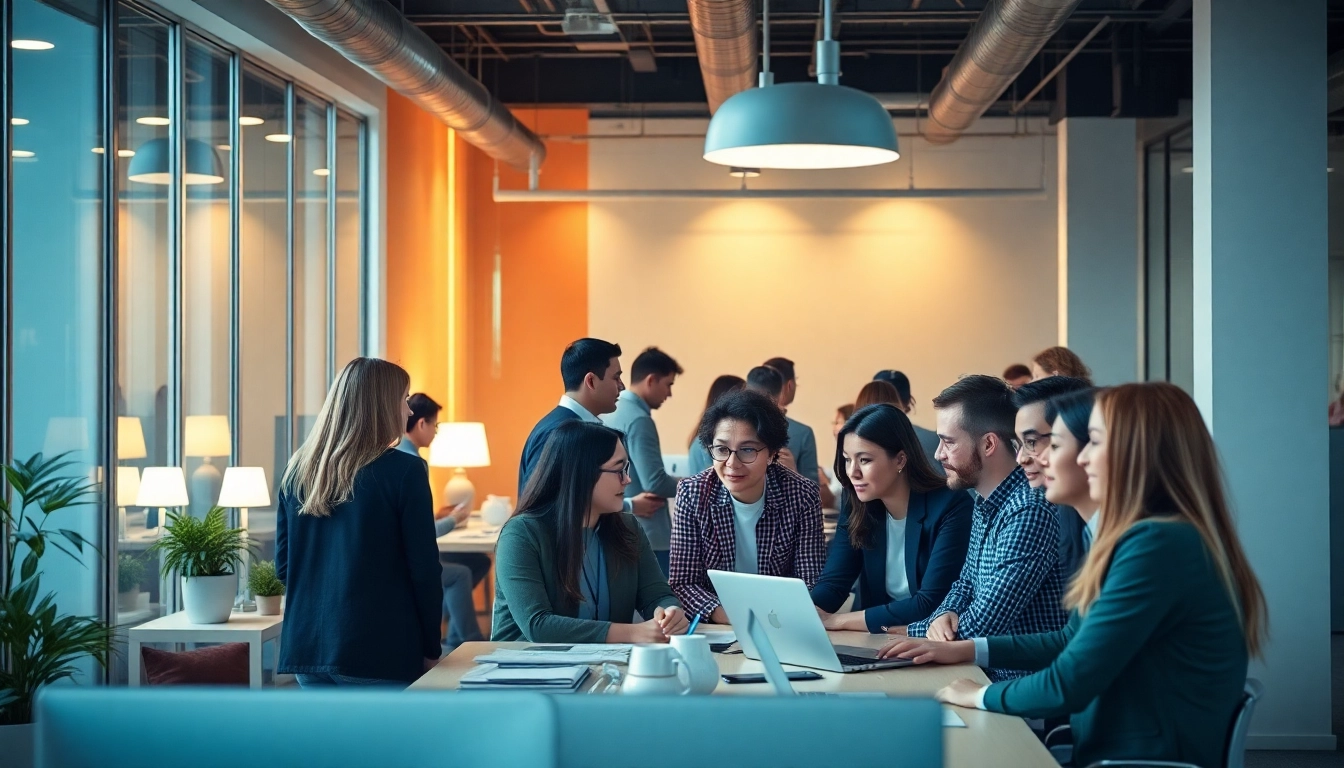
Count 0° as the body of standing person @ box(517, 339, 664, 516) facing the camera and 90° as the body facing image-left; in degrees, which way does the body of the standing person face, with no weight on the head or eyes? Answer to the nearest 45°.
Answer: approximately 270°

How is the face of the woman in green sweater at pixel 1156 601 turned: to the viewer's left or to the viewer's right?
to the viewer's left

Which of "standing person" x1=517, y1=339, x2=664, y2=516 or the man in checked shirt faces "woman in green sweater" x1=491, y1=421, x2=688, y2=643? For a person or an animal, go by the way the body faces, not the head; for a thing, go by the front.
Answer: the man in checked shirt

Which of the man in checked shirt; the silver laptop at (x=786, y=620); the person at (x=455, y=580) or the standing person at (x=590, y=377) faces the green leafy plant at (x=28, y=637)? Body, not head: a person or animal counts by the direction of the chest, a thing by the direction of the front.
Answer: the man in checked shirt

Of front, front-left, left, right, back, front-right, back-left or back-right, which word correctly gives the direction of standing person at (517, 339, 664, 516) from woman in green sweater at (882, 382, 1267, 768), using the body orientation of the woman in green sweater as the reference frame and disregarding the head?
front-right

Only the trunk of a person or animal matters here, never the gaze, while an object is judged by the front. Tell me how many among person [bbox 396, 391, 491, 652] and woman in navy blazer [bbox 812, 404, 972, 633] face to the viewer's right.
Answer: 1

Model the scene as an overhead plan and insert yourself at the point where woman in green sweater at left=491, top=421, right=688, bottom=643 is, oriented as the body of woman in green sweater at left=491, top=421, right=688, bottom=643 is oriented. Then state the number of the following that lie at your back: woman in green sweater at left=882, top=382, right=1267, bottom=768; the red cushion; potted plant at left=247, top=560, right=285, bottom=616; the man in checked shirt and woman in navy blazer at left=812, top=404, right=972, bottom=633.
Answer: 2

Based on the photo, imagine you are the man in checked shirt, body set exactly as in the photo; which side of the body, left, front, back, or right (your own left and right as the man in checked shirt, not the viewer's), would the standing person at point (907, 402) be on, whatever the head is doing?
right

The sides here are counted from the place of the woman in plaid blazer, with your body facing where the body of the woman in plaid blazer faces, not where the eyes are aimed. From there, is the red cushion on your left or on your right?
on your right

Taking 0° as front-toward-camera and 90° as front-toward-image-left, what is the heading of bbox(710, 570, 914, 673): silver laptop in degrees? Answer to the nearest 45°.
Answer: approximately 225°

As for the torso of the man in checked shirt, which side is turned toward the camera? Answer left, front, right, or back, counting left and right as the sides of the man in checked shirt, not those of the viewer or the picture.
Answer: left

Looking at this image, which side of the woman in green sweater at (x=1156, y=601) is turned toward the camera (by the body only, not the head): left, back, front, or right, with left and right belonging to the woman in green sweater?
left

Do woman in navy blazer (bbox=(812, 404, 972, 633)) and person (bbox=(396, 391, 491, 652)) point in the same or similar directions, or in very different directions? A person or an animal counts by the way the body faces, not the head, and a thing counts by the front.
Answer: very different directions

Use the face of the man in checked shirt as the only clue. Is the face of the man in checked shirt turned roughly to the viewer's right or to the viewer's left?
to the viewer's left
